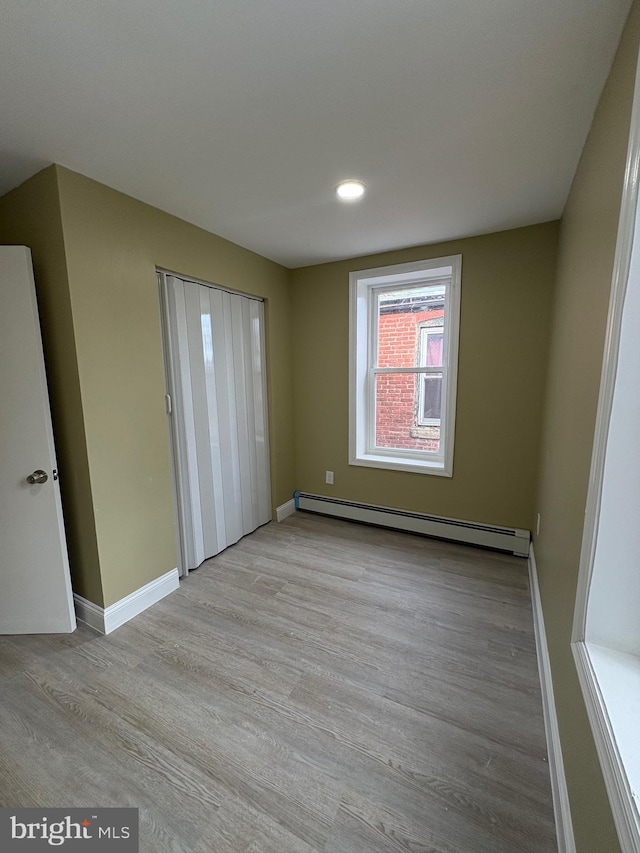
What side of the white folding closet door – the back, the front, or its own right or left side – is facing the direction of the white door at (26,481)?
right

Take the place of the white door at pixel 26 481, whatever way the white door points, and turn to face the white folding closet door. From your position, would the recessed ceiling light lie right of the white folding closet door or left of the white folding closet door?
right

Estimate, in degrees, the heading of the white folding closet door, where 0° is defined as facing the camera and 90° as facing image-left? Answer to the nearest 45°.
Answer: approximately 315°
